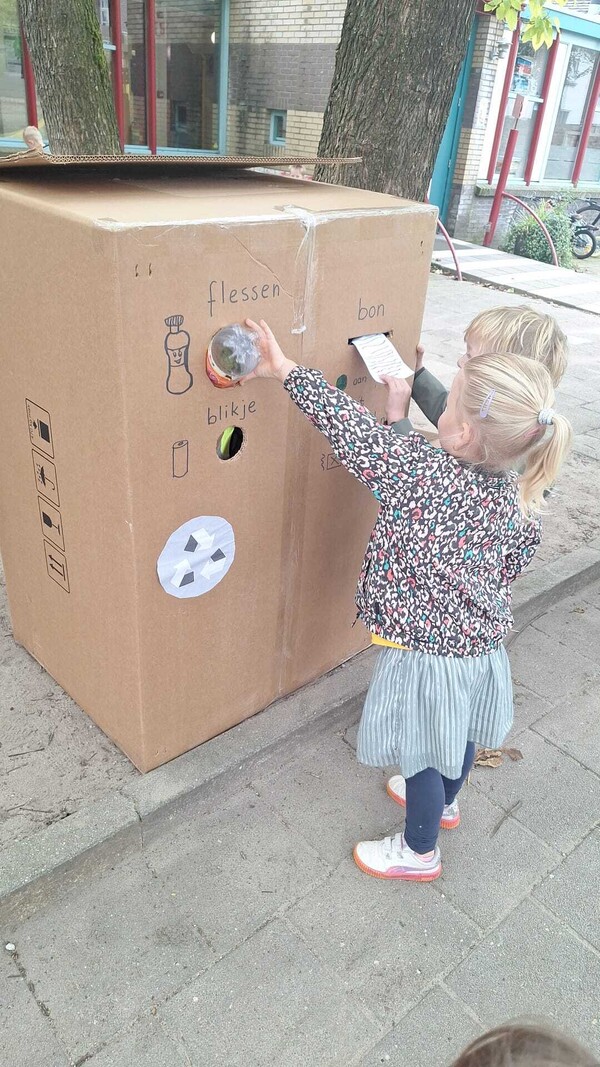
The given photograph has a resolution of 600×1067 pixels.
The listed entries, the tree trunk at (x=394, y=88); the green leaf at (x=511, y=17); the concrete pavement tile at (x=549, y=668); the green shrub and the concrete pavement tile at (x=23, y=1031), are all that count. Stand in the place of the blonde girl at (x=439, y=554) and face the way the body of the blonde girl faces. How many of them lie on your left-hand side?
1

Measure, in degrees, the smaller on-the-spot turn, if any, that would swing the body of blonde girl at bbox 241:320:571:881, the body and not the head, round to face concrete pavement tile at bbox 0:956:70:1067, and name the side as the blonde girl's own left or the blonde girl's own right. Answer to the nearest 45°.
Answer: approximately 90° to the blonde girl's own left

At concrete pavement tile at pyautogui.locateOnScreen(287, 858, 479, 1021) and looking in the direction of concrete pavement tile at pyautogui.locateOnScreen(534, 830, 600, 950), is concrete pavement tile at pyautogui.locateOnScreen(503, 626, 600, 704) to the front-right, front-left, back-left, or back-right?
front-left

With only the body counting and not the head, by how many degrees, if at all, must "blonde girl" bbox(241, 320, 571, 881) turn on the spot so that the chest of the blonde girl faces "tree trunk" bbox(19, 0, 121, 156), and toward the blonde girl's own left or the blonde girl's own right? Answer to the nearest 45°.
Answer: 0° — they already face it

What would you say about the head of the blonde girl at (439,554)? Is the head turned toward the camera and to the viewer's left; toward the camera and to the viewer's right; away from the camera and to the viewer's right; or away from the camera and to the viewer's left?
away from the camera and to the viewer's left

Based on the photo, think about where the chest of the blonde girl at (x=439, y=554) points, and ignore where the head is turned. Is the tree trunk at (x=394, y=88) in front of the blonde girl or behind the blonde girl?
in front

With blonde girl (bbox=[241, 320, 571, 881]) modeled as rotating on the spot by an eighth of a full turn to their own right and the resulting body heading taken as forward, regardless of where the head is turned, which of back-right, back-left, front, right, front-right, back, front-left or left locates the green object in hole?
left

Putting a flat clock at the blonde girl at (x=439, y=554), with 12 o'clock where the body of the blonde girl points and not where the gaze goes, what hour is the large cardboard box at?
The large cardboard box is roughly at 11 o'clock from the blonde girl.

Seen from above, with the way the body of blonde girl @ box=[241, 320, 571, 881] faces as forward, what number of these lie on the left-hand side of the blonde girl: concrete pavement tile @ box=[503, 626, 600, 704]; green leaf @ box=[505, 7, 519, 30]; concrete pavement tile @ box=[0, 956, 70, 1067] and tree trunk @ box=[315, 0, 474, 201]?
1

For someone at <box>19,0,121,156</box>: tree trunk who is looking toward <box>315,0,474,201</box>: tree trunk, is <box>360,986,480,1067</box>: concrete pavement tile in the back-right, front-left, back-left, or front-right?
front-right

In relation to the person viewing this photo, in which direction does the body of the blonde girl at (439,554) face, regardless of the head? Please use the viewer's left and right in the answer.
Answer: facing away from the viewer and to the left of the viewer

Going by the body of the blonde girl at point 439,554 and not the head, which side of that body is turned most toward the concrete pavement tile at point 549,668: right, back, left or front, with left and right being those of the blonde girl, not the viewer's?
right

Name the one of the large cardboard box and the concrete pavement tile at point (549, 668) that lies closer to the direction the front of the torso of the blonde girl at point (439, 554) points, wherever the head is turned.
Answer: the large cardboard box
